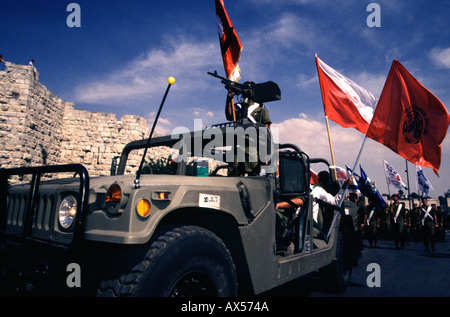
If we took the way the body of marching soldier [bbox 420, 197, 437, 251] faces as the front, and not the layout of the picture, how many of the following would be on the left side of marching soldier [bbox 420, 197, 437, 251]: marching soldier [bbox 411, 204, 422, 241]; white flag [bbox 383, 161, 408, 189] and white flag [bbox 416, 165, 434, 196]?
0

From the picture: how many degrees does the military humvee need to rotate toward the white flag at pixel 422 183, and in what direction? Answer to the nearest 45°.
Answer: approximately 180°

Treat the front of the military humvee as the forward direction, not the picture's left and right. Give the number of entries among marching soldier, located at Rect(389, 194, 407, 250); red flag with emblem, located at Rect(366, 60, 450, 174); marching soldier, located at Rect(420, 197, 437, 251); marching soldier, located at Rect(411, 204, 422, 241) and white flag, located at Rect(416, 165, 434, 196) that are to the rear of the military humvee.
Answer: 5

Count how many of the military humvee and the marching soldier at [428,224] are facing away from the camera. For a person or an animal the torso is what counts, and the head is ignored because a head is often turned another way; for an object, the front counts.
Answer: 0

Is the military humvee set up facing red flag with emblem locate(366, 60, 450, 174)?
no

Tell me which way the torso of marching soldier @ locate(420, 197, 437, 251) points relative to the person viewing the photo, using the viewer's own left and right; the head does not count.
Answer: facing the viewer and to the left of the viewer

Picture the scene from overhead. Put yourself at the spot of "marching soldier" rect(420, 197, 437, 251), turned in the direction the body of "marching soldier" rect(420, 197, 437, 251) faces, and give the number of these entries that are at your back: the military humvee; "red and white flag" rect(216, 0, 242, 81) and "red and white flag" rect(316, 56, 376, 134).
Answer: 0

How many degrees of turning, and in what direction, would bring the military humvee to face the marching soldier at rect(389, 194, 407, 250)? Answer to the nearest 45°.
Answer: approximately 180°

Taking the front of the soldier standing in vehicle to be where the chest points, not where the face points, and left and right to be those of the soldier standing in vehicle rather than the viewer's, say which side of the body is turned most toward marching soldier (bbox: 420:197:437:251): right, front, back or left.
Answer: back

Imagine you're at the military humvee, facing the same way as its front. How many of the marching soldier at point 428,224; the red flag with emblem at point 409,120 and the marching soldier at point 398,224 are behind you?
3

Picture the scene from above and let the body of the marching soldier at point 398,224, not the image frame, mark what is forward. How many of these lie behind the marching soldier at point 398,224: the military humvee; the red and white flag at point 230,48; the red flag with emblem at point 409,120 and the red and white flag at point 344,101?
0
